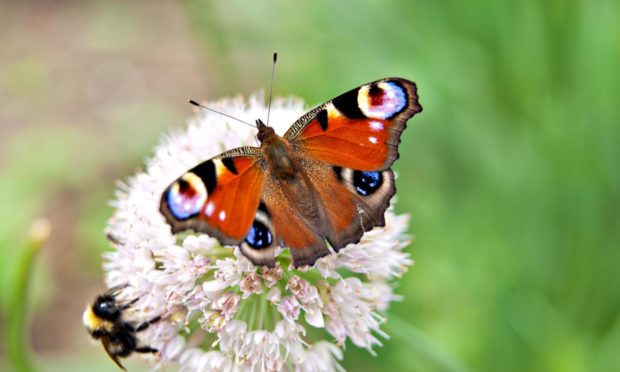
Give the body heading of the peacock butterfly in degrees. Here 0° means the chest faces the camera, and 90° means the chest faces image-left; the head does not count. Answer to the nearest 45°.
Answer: approximately 135°
